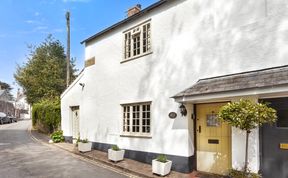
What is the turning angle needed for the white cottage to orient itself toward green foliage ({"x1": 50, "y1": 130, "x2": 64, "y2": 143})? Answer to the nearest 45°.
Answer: approximately 90° to its right

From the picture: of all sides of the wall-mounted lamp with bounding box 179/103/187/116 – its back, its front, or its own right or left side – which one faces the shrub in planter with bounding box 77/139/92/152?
right

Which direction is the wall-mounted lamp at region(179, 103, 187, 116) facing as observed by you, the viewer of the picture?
facing the viewer and to the left of the viewer

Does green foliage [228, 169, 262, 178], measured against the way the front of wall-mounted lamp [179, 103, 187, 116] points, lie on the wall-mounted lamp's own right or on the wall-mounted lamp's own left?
on the wall-mounted lamp's own left

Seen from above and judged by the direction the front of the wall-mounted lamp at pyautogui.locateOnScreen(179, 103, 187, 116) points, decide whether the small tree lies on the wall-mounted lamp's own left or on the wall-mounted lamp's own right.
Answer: on the wall-mounted lamp's own left

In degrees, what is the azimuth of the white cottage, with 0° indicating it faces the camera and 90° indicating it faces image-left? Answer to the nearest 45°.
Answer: approximately 45°

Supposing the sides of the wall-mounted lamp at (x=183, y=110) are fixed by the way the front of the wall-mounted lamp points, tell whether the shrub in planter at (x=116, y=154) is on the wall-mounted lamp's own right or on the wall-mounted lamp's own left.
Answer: on the wall-mounted lamp's own right

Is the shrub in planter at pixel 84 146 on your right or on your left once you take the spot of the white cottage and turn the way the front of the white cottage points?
on your right
